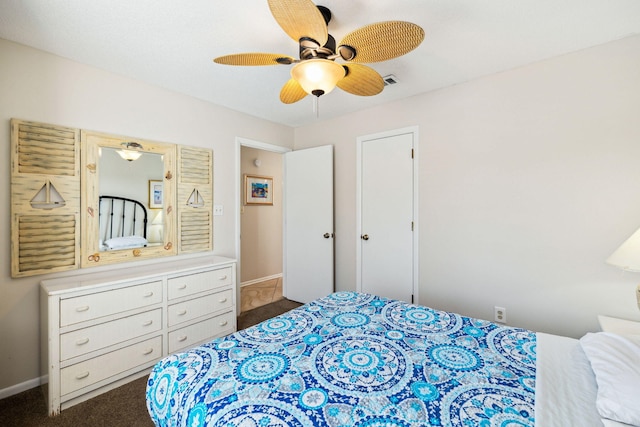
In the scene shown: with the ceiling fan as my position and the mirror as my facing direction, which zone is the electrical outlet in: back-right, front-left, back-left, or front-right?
back-right

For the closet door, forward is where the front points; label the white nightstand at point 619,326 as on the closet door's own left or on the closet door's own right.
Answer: on the closet door's own left

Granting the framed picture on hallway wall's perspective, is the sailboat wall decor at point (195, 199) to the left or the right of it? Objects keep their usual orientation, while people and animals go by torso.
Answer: on its right

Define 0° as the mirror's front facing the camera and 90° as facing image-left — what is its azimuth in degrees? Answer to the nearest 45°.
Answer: approximately 315°

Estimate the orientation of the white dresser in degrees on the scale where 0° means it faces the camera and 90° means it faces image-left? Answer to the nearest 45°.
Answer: approximately 315°

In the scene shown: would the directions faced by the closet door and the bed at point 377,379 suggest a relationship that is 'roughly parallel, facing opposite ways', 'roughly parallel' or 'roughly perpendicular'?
roughly perpendicular

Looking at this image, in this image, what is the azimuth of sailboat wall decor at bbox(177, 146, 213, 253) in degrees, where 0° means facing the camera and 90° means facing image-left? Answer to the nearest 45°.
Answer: approximately 315°

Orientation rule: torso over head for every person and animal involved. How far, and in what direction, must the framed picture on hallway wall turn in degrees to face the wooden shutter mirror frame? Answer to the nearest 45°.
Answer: approximately 90° to its right

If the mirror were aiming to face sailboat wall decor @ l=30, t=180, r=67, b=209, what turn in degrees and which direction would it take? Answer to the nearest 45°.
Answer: approximately 135° to its right

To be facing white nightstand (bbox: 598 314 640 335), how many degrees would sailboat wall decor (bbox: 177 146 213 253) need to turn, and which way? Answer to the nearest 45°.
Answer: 0° — it already faces it

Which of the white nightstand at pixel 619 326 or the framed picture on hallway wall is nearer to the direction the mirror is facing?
the white nightstand

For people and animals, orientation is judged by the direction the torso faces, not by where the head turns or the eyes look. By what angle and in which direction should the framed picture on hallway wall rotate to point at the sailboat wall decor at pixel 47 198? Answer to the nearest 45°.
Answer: approximately 90° to its right
